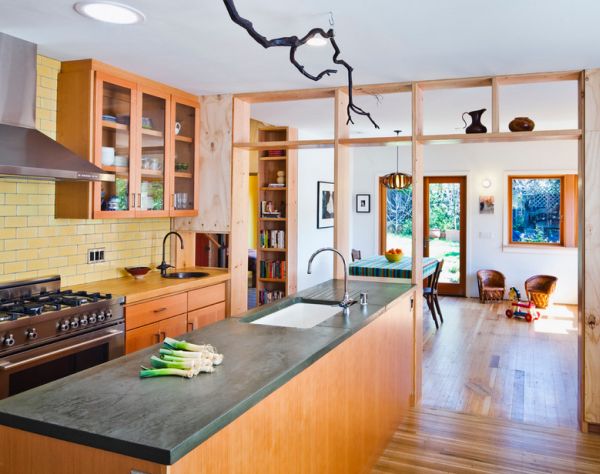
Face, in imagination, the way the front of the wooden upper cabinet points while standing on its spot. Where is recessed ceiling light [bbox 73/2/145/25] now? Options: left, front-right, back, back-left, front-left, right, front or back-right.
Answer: front-right

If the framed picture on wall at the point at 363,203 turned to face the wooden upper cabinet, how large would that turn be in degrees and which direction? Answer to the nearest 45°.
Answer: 0° — it already faces it

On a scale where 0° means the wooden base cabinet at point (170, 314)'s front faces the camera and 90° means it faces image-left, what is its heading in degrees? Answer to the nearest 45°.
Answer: approximately 315°

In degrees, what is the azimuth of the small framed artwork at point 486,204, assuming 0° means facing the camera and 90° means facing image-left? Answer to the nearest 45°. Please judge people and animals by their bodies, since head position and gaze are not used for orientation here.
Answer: approximately 0°

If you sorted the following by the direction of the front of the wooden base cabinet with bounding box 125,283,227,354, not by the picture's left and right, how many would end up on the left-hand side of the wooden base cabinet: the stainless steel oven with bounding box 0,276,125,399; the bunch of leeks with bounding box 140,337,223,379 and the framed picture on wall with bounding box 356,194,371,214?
1

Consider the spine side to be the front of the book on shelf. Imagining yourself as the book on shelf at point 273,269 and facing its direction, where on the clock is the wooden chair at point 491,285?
The wooden chair is roughly at 8 o'clock from the book on shelf.

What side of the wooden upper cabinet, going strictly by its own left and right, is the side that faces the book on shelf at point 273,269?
left

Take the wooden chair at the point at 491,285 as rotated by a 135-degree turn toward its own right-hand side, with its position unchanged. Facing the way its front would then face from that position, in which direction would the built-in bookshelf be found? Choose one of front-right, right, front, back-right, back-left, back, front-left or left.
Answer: front-left

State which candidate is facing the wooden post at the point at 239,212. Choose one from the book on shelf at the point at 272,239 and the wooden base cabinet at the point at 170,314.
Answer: the book on shelf

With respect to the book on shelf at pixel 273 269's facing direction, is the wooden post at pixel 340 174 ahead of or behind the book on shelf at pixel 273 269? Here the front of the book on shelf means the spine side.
ahead

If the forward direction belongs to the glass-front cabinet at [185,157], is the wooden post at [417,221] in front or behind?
in front

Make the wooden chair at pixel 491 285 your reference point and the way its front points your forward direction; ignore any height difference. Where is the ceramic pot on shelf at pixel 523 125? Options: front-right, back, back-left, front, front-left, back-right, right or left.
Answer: front-right

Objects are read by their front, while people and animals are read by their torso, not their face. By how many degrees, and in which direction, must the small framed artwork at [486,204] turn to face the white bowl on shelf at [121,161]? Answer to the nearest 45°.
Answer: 0° — it already faces it
